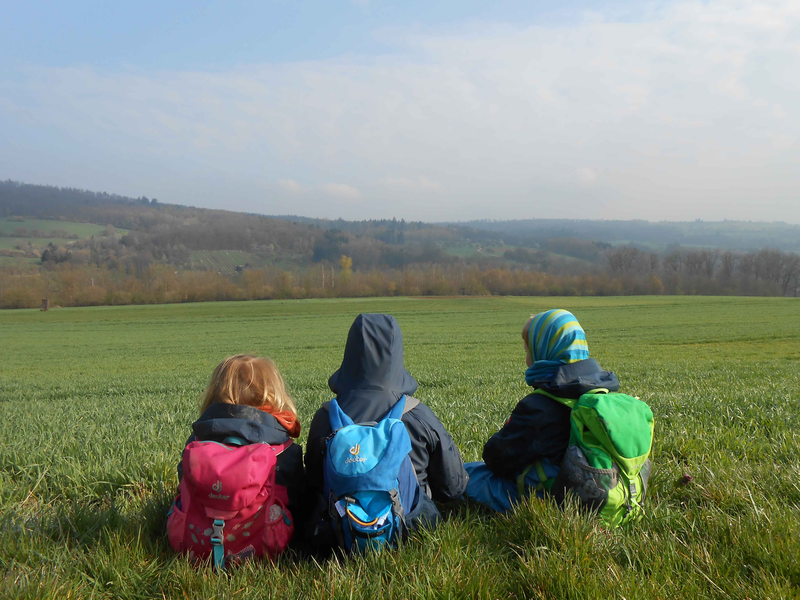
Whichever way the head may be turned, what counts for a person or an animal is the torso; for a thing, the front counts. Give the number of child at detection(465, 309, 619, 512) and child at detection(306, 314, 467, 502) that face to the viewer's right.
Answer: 0

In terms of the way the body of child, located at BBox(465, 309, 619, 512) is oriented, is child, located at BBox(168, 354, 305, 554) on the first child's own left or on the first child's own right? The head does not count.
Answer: on the first child's own left

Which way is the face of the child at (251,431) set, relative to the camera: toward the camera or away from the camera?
away from the camera

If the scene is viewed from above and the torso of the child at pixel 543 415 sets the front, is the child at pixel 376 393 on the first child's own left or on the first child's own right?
on the first child's own left

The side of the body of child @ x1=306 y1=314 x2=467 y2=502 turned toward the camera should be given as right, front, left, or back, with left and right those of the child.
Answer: back

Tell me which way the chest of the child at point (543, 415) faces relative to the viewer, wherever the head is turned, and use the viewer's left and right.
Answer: facing away from the viewer and to the left of the viewer

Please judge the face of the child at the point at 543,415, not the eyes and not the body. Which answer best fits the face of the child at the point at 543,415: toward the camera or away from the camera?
away from the camera
